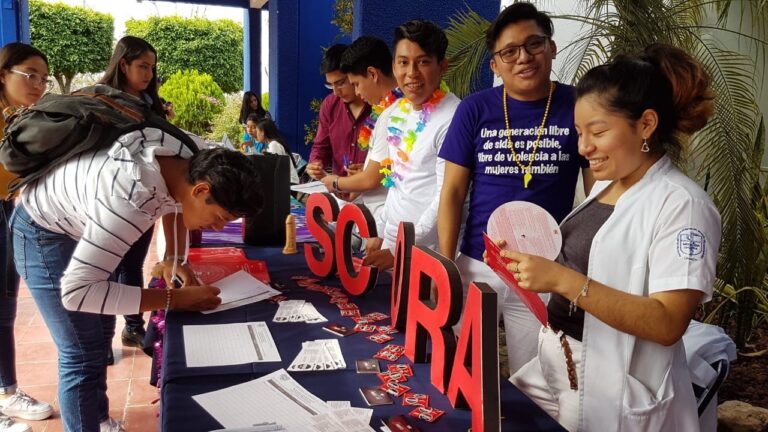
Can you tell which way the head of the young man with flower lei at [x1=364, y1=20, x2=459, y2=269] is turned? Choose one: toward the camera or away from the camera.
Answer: toward the camera

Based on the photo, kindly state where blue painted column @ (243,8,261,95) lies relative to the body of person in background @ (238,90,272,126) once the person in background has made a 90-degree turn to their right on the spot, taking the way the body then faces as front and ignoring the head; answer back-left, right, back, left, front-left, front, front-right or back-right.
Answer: back-right

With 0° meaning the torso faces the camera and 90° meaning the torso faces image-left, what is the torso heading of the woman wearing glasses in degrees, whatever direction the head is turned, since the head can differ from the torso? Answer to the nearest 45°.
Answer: approximately 270°

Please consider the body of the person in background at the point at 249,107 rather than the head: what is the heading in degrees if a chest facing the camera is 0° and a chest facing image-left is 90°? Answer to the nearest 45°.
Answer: approximately 315°

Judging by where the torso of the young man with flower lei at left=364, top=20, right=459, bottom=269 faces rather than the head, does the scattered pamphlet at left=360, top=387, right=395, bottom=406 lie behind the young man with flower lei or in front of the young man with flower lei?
in front

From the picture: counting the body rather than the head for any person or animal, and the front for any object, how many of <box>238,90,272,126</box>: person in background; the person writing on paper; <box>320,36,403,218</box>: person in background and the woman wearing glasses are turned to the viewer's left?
1

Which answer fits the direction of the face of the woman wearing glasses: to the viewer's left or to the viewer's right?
to the viewer's right

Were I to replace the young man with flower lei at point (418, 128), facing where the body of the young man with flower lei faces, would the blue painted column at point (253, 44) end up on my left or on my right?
on my right

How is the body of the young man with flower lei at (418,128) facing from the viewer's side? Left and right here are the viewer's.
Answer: facing the viewer and to the left of the viewer

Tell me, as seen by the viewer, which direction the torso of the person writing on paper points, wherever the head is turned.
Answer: to the viewer's right

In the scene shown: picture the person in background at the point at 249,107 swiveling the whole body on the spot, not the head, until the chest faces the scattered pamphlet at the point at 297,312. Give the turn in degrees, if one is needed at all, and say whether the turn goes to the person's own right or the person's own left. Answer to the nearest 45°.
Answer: approximately 45° to the person's own right

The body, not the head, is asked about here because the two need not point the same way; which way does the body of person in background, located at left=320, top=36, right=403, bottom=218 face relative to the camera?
to the viewer's left

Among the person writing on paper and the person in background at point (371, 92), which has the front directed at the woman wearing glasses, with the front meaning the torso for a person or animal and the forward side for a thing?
the person in background

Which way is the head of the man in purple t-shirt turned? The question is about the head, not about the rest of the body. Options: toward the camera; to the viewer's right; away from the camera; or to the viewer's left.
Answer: toward the camera
